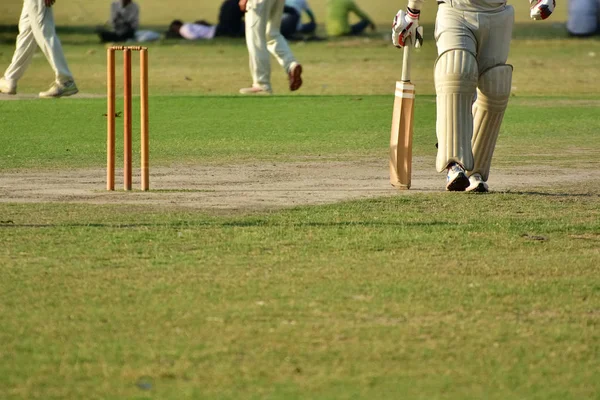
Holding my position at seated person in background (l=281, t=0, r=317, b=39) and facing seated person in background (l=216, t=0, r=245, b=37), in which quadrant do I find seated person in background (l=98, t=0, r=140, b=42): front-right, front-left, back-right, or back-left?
front-left

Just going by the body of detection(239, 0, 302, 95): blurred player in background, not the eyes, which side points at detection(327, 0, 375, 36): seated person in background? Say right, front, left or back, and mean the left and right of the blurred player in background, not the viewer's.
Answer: right

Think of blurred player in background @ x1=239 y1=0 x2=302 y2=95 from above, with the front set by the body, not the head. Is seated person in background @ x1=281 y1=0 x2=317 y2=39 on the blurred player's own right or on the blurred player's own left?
on the blurred player's own right

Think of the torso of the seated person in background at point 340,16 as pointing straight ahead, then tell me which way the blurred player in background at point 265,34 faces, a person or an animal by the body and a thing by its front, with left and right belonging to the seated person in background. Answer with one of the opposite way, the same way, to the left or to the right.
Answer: the opposite way
